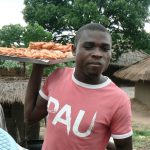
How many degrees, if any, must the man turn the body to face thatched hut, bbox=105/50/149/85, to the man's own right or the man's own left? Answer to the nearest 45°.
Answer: approximately 180°

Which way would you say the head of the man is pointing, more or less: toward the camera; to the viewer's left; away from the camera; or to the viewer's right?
toward the camera

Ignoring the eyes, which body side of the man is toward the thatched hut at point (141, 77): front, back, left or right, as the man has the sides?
back

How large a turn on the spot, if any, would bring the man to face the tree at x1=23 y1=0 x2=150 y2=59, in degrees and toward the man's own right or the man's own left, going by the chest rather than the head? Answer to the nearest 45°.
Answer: approximately 180°

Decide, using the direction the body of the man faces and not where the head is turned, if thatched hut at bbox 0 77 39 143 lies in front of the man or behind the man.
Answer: behind

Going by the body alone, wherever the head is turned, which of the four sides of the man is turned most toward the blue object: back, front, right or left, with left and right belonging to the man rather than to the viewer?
front

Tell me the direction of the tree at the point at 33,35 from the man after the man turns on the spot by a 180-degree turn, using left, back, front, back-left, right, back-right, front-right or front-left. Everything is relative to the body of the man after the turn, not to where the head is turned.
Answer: front

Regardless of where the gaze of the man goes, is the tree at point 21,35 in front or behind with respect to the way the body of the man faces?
behind

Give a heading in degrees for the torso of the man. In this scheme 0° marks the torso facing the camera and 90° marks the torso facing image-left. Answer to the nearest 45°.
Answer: approximately 0°
